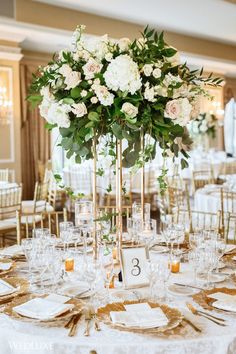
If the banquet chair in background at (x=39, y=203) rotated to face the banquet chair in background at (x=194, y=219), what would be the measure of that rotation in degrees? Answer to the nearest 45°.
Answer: approximately 90° to its left

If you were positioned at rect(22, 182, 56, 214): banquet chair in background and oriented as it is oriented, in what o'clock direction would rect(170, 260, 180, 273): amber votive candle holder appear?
The amber votive candle holder is roughly at 8 o'clock from the banquet chair in background.

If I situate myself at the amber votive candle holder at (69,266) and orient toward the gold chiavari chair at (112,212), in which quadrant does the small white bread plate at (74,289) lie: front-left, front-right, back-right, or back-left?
back-right

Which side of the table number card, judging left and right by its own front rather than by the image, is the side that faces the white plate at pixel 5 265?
right

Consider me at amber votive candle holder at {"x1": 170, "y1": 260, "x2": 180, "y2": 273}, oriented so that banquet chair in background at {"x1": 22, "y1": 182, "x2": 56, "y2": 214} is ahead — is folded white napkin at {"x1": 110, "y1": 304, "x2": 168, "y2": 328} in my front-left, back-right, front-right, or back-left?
back-left

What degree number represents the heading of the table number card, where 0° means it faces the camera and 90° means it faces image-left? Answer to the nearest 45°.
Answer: approximately 0°

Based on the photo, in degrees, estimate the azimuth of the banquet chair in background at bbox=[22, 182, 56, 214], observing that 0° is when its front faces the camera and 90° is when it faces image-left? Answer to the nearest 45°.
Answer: approximately 45°

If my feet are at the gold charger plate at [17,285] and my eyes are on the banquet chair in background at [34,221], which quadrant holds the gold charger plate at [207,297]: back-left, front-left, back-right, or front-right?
back-right
